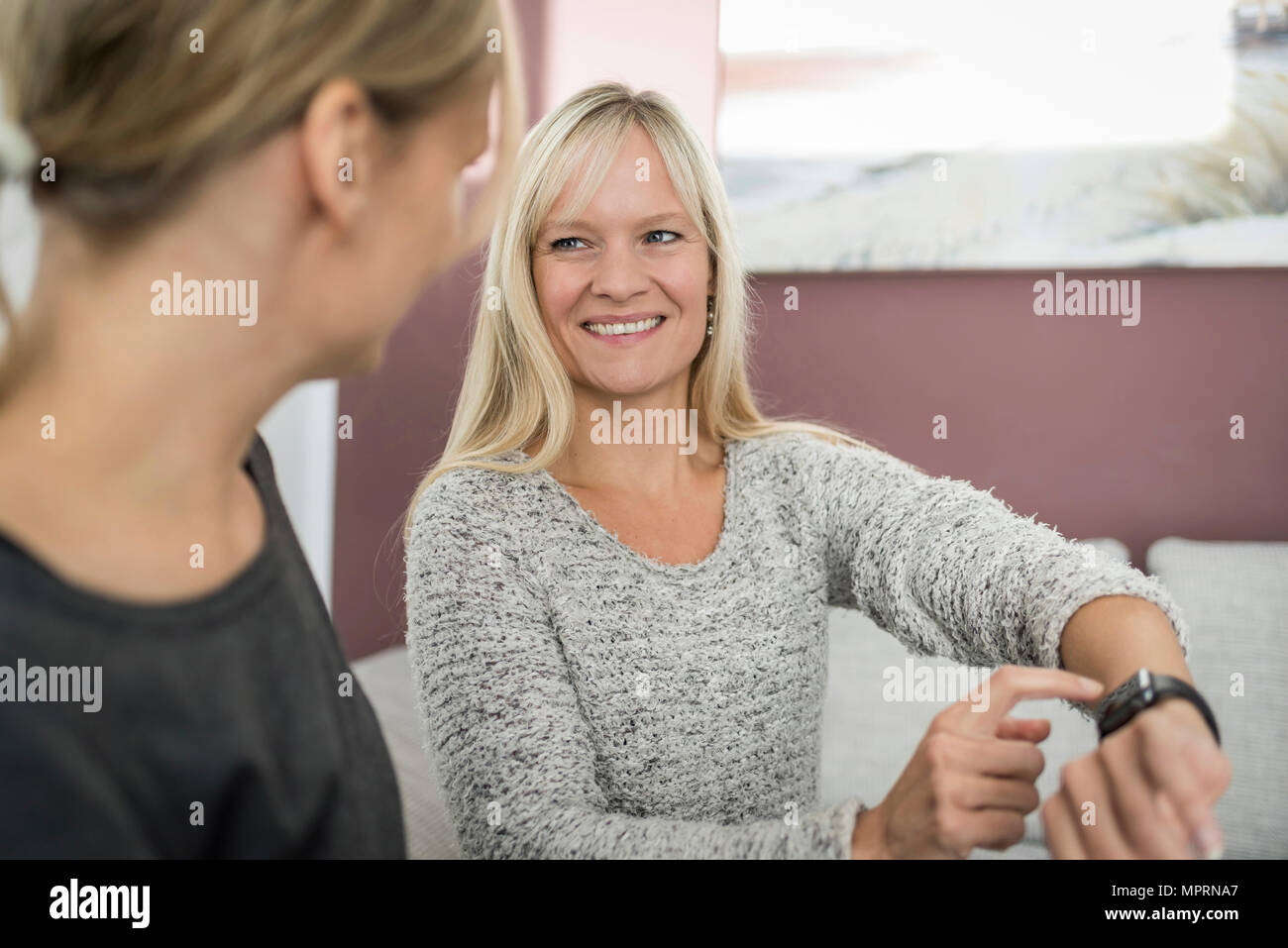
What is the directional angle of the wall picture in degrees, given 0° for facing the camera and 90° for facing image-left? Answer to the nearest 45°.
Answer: approximately 0°

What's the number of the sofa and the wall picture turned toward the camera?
2

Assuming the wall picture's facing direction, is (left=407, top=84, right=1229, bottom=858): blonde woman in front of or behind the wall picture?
in front
